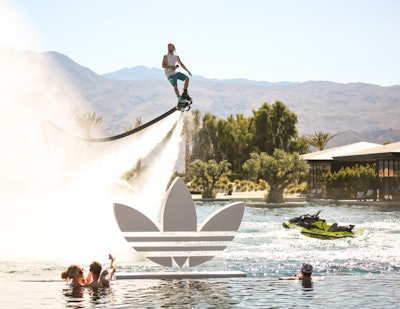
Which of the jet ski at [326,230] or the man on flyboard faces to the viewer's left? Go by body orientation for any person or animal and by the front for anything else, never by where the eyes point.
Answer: the jet ski

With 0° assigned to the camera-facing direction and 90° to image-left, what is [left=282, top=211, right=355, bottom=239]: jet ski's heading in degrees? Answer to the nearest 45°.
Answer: approximately 90°

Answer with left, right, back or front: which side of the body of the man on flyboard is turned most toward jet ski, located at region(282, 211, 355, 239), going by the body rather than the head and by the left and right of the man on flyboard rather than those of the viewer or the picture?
left

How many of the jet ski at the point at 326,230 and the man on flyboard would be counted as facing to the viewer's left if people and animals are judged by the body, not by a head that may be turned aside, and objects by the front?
1

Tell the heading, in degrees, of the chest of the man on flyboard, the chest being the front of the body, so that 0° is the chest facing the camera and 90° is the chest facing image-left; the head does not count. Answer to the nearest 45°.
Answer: approximately 315°
